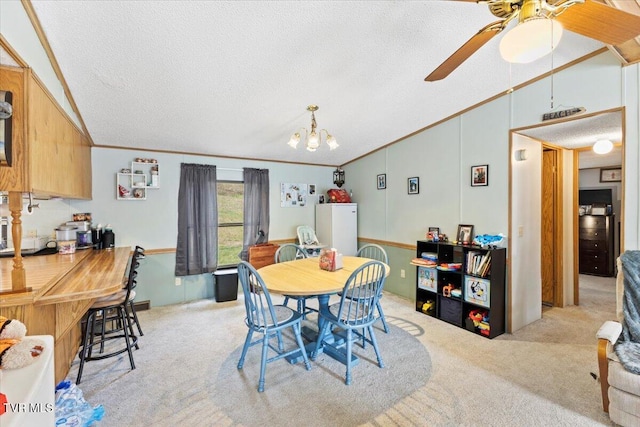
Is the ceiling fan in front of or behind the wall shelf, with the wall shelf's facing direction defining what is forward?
in front

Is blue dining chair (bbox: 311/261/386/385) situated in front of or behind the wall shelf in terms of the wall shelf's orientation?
in front

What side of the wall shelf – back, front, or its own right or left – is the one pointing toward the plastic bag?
front

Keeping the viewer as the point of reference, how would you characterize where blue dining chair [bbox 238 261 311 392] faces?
facing away from the viewer and to the right of the viewer

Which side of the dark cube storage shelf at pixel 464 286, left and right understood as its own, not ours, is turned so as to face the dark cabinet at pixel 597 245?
back

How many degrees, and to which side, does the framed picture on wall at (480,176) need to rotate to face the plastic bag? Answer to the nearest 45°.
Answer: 0° — it already faces it

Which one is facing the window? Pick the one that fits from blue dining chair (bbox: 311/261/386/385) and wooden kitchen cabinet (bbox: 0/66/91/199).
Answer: the blue dining chair

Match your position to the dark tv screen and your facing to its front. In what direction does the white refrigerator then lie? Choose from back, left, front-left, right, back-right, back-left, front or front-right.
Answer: front-right

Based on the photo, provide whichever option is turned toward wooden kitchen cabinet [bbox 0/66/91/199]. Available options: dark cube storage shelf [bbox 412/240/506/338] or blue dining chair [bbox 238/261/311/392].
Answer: the dark cube storage shelf

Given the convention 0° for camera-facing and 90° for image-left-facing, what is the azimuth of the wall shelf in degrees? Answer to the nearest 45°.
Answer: approximately 0°

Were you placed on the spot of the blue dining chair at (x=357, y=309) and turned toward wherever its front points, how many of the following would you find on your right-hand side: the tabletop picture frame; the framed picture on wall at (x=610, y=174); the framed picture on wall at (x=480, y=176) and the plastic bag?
3
